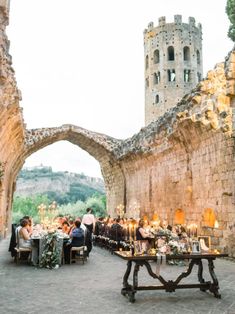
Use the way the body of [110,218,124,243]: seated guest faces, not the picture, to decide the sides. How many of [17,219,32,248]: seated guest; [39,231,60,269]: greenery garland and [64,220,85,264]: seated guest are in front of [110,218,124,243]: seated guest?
0

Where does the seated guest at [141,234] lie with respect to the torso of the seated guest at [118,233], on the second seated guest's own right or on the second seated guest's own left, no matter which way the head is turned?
on the second seated guest's own right

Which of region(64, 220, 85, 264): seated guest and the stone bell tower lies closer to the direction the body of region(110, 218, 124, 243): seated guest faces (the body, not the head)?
the stone bell tower

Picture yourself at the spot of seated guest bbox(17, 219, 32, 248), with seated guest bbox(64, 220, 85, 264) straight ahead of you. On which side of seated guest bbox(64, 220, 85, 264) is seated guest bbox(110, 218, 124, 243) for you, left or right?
left

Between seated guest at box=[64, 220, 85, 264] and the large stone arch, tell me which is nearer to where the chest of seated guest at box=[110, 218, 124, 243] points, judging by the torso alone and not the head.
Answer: the large stone arch

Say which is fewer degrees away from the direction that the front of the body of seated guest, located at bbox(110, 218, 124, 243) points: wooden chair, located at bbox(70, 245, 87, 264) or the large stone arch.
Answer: the large stone arch

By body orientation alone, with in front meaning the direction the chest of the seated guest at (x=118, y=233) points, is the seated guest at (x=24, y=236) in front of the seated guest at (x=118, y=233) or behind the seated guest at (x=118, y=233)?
behind

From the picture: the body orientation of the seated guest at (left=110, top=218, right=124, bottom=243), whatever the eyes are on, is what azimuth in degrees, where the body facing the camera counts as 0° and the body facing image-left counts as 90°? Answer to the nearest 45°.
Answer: approximately 225°

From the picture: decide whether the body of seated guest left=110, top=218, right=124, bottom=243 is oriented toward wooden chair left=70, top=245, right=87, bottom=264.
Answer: no

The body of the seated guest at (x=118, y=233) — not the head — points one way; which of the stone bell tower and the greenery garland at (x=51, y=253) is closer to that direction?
the stone bell tower

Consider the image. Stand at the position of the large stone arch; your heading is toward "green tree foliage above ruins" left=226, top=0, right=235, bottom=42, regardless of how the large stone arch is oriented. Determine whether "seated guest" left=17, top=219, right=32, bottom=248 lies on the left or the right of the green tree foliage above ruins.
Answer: right
